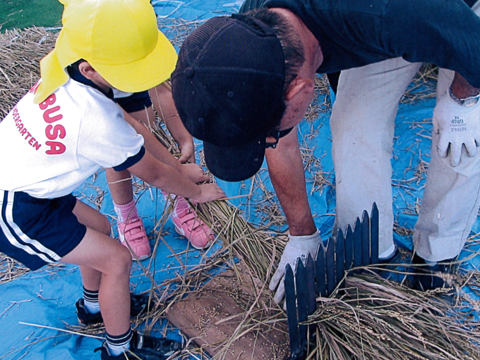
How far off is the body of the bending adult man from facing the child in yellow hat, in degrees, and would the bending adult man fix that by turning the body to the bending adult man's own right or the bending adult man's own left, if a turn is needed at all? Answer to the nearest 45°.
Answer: approximately 45° to the bending adult man's own right

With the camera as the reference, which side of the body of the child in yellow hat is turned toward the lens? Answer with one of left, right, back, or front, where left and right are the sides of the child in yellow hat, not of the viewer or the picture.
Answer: right

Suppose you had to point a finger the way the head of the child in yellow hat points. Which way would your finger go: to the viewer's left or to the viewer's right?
to the viewer's right

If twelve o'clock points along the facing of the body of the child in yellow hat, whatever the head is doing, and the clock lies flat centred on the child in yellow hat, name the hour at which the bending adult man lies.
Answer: The bending adult man is roughly at 1 o'clock from the child in yellow hat.

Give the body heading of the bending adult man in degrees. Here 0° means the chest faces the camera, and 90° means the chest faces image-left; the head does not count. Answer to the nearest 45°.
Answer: approximately 45°

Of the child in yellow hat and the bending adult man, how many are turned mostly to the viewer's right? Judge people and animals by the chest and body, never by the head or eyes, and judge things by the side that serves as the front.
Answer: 1

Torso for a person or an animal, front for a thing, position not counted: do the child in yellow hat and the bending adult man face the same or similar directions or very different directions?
very different directions
